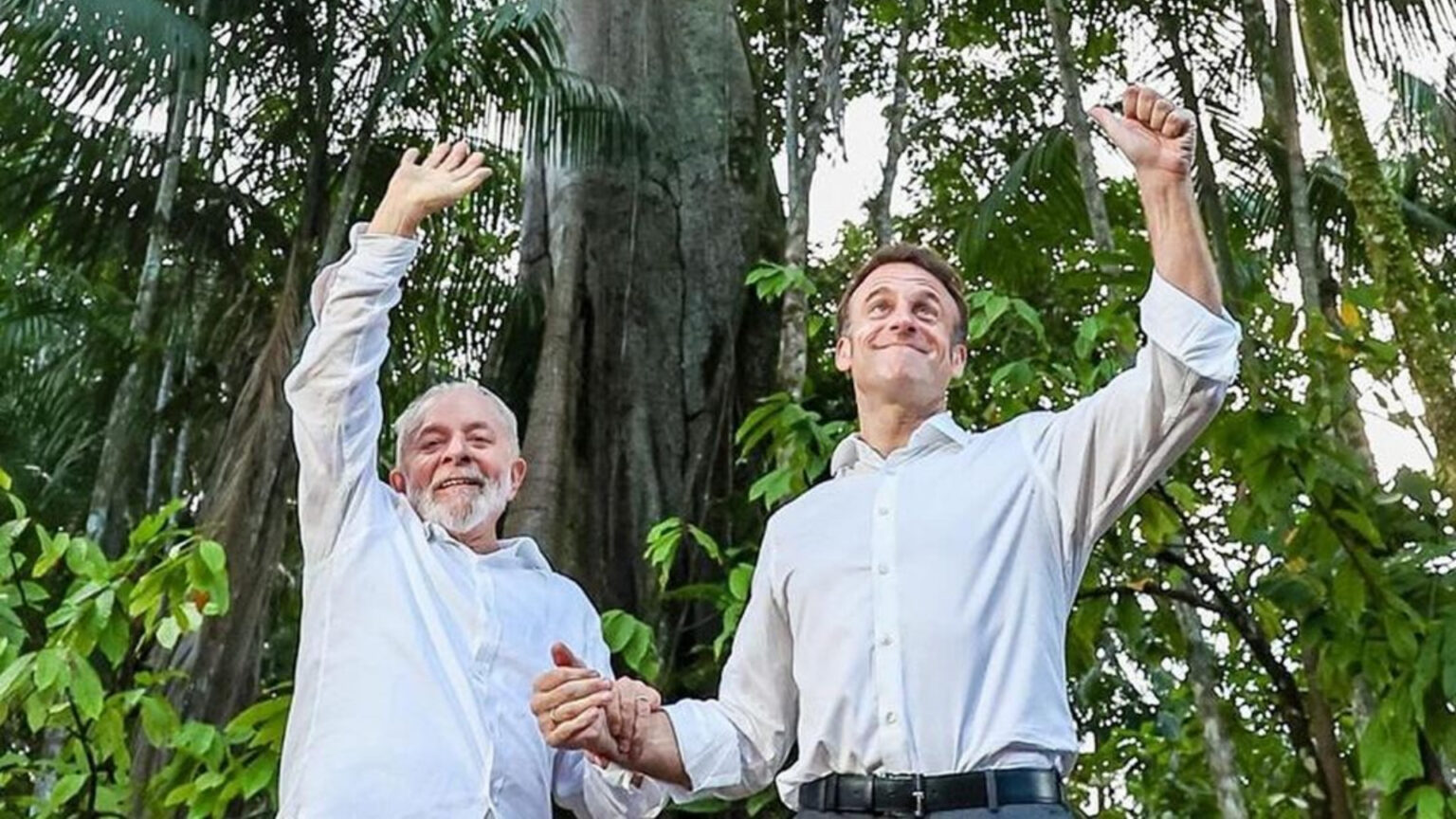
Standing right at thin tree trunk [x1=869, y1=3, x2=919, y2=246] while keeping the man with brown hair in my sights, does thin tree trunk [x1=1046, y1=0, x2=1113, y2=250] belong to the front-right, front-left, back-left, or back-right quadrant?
front-left

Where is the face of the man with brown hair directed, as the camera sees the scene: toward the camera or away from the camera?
toward the camera

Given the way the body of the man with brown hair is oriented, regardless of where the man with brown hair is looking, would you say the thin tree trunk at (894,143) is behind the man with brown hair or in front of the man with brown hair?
behind

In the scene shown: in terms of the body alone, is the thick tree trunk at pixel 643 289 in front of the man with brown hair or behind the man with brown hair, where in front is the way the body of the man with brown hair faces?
behind

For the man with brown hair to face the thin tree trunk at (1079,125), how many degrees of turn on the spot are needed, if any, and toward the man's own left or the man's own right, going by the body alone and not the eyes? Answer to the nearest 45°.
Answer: approximately 180°

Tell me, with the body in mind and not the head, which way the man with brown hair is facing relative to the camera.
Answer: toward the camera

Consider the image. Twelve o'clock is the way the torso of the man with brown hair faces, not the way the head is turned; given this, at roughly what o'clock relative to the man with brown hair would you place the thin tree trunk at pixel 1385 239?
The thin tree trunk is roughly at 7 o'clock from the man with brown hair.

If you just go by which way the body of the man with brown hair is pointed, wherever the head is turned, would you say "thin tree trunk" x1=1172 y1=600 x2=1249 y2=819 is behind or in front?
behind

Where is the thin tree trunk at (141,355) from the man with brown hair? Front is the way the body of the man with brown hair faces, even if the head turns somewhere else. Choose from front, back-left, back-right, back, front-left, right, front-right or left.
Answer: back-right

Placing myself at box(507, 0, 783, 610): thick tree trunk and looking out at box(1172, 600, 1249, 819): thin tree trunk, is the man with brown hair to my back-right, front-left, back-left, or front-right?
front-right

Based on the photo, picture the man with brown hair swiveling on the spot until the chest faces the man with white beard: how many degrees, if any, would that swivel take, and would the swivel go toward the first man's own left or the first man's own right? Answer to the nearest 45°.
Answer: approximately 90° to the first man's own right
